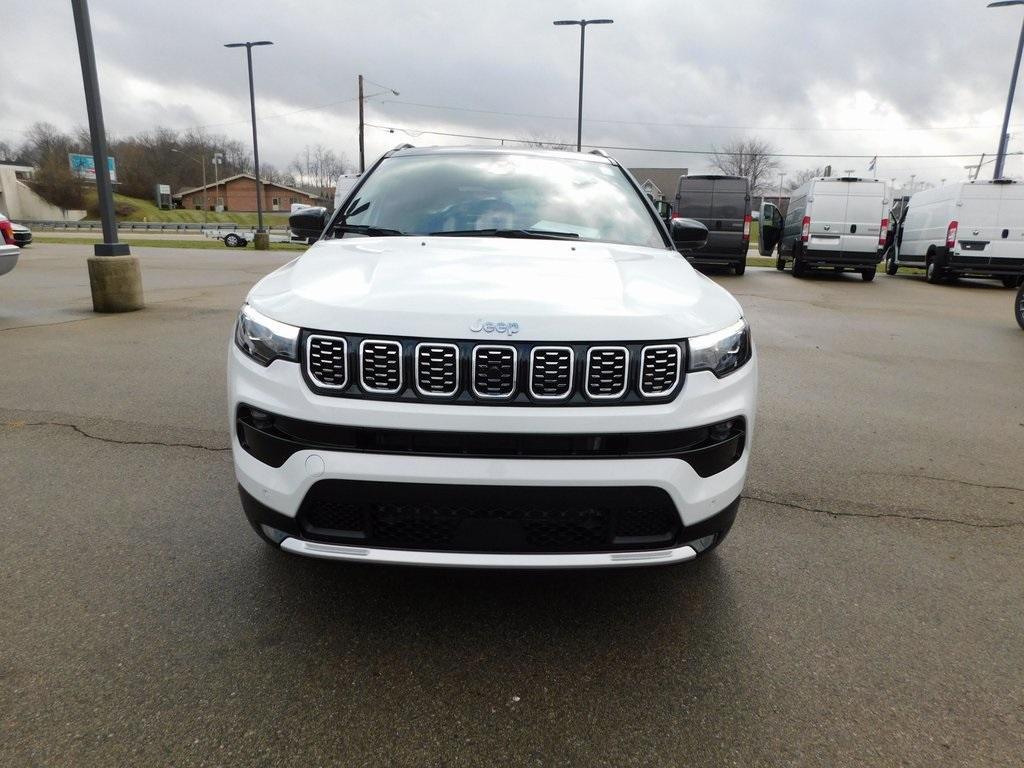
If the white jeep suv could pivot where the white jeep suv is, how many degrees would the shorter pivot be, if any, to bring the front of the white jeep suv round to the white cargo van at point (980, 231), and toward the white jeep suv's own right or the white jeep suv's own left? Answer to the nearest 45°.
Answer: approximately 135° to the white jeep suv's own left

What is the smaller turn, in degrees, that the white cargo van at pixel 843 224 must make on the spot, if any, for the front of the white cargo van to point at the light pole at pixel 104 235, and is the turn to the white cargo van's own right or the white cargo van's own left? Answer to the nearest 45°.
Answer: approximately 135° to the white cargo van's own left

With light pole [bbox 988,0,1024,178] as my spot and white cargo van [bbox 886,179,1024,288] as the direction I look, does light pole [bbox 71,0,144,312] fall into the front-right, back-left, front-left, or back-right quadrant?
front-right

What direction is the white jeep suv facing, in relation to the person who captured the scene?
facing the viewer

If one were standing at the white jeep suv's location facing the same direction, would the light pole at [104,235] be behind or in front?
behind

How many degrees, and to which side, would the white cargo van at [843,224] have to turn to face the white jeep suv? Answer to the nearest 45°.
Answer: approximately 180°

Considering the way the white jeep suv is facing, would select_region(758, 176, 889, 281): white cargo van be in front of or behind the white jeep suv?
behind

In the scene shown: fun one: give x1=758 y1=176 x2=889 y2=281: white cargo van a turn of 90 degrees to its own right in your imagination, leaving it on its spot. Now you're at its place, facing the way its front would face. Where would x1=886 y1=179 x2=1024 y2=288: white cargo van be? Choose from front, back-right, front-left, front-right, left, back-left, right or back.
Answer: front

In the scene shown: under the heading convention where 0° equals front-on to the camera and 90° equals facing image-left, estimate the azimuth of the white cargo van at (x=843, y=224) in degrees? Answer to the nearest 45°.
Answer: approximately 180°

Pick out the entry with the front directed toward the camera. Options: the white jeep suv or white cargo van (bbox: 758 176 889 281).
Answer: the white jeep suv

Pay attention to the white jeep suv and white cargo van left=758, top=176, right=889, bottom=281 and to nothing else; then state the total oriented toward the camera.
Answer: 1
